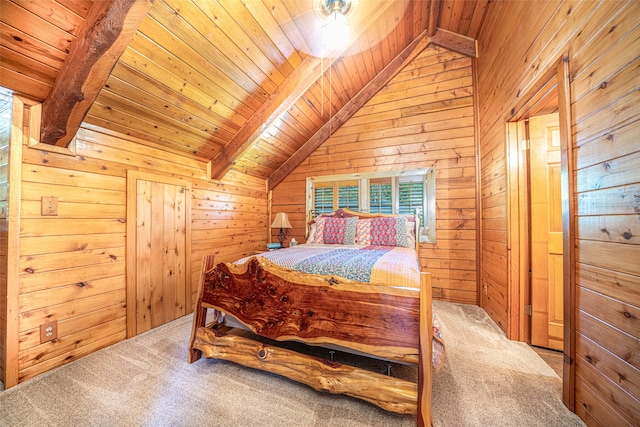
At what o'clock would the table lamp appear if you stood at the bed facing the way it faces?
The table lamp is roughly at 4 o'clock from the bed.

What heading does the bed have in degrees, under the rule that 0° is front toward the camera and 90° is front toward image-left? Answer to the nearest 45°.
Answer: approximately 45°

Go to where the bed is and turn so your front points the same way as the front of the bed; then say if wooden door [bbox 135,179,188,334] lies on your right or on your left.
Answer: on your right
